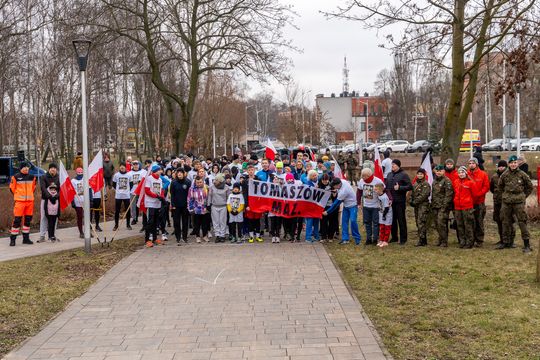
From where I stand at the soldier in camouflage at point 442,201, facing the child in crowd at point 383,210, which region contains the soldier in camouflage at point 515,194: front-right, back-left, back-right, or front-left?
back-left

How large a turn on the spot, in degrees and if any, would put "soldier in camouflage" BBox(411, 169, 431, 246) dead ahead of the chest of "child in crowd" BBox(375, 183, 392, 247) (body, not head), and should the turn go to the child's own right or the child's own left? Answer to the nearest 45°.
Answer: approximately 135° to the child's own left

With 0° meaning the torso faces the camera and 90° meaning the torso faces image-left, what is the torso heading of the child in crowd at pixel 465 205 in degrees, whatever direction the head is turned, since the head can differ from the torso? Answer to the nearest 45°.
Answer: approximately 0°

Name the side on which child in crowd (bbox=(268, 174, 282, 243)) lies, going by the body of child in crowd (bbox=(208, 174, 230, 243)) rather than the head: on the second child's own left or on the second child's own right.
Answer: on the second child's own left

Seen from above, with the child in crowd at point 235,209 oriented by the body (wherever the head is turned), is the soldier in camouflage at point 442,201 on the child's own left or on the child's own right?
on the child's own left

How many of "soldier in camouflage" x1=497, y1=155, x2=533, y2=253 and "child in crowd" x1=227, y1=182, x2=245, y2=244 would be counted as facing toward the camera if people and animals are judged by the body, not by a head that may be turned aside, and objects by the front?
2

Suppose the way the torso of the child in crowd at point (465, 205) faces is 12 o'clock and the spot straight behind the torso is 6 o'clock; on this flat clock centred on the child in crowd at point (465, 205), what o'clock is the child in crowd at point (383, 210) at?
the child in crowd at point (383, 210) is roughly at 3 o'clock from the child in crowd at point (465, 205).
